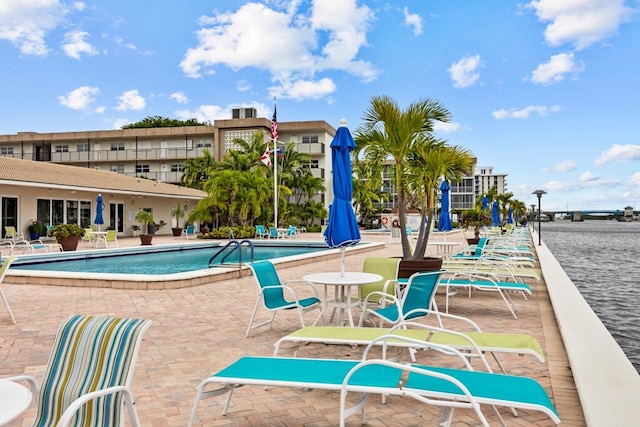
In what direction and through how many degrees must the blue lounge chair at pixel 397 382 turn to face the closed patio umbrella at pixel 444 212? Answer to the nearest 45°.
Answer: approximately 90° to its right

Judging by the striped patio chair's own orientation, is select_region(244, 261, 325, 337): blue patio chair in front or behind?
behind

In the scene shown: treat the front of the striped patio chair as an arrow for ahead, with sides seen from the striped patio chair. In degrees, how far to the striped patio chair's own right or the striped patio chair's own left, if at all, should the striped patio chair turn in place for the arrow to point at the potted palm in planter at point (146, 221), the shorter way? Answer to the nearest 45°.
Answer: approximately 135° to the striped patio chair's own right

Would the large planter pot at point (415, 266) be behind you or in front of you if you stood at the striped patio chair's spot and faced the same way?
behind

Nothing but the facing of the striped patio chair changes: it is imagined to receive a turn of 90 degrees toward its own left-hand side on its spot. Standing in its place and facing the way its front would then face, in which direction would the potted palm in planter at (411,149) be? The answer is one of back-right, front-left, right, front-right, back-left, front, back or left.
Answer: left

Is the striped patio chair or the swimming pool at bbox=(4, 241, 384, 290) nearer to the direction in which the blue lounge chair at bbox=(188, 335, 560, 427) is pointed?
the striped patio chair

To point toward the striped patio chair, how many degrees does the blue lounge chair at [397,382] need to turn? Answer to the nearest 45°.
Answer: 0° — it already faces it

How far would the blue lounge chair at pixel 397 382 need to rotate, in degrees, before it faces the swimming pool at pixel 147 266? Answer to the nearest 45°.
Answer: approximately 45° to its right

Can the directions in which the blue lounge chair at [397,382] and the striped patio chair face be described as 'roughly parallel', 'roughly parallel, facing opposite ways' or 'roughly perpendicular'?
roughly perpendicular

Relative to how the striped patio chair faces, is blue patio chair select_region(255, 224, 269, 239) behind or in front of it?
behind

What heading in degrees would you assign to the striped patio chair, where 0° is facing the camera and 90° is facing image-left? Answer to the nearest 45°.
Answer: approximately 45°

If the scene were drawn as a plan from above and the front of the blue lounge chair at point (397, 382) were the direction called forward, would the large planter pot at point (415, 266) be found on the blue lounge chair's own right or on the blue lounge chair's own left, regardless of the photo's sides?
on the blue lounge chair's own right

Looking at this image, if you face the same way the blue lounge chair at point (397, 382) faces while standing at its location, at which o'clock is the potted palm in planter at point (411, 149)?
The potted palm in planter is roughly at 3 o'clock from the blue lounge chair.

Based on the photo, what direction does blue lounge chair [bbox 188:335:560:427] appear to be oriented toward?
to the viewer's left

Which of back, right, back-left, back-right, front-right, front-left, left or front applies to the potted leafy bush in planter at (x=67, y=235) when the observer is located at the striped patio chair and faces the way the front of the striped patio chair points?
back-right
